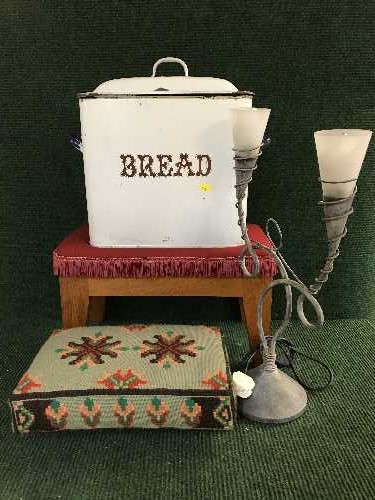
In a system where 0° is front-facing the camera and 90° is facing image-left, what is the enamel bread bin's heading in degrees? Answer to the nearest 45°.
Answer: approximately 0°
